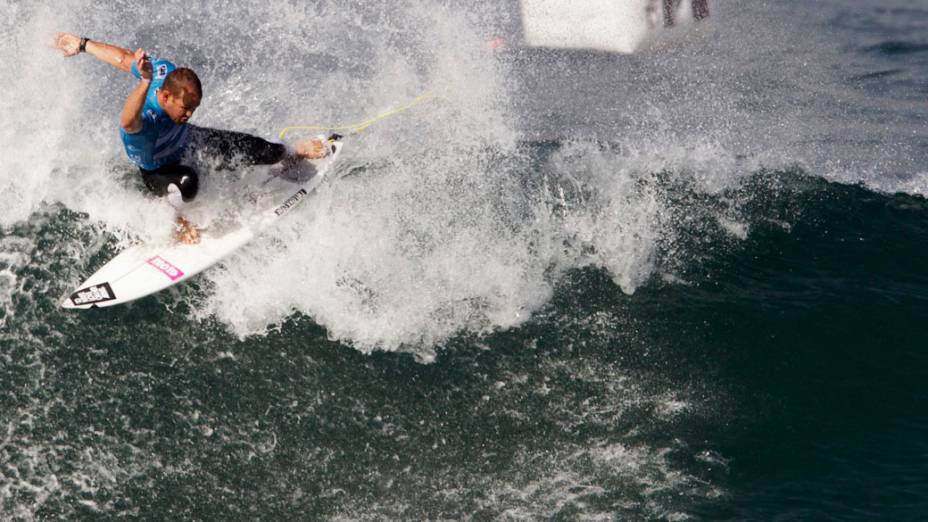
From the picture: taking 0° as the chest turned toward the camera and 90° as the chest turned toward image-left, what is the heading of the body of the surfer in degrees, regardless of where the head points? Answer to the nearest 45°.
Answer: approximately 315°
